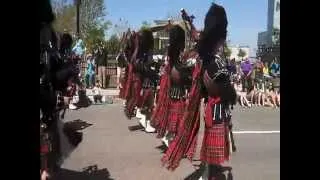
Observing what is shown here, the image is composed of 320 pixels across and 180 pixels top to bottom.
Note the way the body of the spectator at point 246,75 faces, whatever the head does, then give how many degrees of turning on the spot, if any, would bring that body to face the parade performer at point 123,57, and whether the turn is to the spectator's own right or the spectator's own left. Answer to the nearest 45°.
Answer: approximately 45° to the spectator's own right

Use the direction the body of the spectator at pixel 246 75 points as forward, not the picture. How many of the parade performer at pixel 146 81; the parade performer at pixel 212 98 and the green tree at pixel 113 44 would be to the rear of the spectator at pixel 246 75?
0

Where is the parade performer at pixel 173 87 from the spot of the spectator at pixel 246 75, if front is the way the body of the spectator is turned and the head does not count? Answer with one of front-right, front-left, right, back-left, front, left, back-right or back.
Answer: front

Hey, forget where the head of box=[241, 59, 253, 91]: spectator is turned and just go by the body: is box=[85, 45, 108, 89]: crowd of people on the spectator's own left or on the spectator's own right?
on the spectator's own right

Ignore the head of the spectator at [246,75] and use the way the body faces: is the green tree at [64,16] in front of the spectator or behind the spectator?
in front

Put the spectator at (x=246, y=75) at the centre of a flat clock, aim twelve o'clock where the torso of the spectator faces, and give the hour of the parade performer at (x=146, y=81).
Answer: The parade performer is roughly at 1 o'clock from the spectator.
